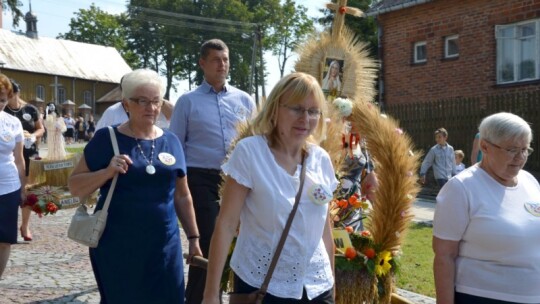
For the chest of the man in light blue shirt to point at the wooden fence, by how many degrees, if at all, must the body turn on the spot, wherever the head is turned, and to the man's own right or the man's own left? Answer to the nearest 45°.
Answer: approximately 90° to the man's own left

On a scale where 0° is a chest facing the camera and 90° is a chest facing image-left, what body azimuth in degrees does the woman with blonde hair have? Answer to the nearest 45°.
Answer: approximately 315°

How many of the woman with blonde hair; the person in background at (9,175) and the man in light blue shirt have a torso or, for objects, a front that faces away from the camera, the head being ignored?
0

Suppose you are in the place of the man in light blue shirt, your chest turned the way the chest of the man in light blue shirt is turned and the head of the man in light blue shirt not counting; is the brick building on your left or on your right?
on your left

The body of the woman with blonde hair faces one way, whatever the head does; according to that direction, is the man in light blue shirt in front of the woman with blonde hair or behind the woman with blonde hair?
behind

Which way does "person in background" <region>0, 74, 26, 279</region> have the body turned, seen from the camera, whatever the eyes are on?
toward the camera

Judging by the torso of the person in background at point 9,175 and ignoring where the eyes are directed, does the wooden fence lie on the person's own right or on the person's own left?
on the person's own left

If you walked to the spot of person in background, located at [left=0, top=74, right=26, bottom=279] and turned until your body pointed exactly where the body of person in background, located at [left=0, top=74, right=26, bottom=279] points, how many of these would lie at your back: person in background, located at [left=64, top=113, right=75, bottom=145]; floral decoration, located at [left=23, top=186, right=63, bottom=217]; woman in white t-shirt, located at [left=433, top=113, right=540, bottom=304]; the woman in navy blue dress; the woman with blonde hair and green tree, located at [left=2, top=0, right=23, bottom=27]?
3

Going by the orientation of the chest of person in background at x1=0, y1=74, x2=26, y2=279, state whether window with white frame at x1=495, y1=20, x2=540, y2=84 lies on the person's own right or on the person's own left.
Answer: on the person's own left

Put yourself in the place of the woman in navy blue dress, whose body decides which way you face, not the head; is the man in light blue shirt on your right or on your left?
on your left

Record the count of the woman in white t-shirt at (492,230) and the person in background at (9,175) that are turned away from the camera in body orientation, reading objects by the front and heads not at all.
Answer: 0

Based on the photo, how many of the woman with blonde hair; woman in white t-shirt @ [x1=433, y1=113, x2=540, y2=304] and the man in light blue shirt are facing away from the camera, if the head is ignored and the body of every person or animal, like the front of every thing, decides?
0

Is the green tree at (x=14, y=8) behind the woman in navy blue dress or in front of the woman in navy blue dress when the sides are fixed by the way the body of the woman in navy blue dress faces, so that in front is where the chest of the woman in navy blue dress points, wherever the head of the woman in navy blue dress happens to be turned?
behind

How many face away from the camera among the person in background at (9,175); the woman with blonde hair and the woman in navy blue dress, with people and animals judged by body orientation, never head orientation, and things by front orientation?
0
